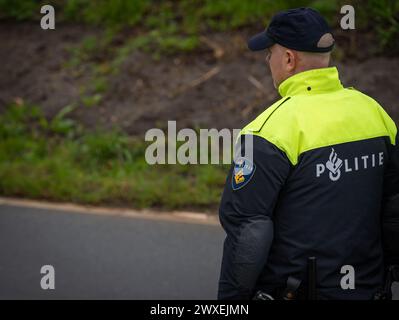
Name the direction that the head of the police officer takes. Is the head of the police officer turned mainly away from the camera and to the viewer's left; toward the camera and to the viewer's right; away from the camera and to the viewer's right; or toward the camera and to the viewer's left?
away from the camera and to the viewer's left

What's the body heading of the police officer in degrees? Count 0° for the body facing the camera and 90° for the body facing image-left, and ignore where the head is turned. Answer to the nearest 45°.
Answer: approximately 135°
